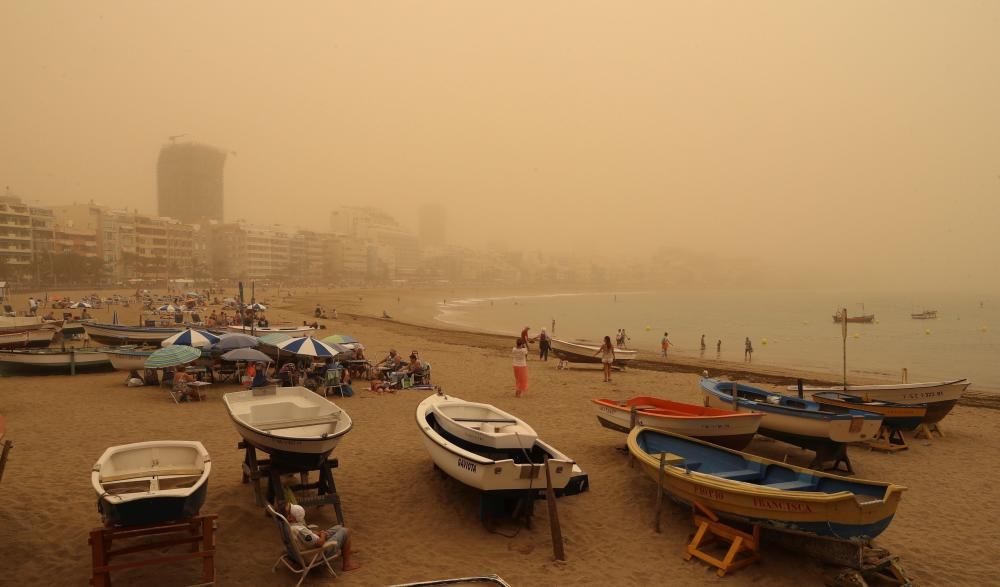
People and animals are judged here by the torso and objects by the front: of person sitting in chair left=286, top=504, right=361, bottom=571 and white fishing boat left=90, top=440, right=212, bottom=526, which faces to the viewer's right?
the person sitting in chair

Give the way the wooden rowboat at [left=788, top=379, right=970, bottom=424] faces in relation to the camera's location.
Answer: facing to the right of the viewer

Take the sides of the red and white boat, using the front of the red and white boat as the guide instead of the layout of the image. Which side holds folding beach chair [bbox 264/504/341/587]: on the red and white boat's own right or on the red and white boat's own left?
on the red and white boat's own right

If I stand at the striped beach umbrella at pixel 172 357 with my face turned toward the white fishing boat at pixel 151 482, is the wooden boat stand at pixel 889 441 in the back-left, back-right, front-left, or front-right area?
front-left

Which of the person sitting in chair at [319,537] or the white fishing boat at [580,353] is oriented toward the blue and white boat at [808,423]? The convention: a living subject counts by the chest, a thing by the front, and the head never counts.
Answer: the person sitting in chair

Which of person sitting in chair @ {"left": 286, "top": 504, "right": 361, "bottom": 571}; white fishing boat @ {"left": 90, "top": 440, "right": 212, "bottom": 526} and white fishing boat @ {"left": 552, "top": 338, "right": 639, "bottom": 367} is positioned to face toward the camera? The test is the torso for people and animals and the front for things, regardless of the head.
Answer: white fishing boat @ {"left": 90, "top": 440, "right": 212, "bottom": 526}

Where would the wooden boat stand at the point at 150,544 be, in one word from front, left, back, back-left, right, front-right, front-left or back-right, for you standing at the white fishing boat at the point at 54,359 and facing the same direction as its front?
left

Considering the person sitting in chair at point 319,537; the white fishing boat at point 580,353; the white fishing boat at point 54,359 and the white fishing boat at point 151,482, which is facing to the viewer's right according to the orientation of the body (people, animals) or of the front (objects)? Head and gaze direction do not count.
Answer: the person sitting in chair
